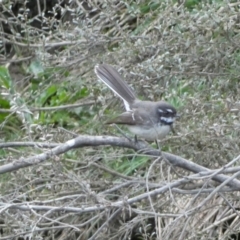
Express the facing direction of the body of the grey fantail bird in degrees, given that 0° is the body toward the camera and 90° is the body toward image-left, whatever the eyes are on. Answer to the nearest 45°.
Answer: approximately 270°
